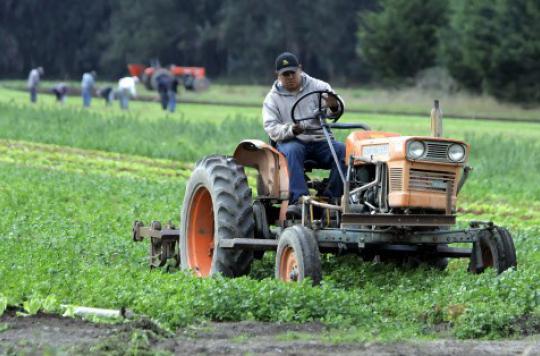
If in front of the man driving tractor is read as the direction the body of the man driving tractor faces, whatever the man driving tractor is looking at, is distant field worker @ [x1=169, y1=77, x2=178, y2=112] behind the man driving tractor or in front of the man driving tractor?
behind

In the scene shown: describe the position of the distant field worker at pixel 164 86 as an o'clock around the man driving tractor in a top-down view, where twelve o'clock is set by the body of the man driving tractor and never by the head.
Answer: The distant field worker is roughly at 7 o'clock from the man driving tractor.

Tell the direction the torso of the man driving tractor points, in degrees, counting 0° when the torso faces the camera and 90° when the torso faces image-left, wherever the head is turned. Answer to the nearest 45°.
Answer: approximately 315°

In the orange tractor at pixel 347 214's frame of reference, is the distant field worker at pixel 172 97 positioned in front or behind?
behind

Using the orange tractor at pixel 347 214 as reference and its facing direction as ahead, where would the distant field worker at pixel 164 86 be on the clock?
The distant field worker is roughly at 7 o'clock from the orange tractor.

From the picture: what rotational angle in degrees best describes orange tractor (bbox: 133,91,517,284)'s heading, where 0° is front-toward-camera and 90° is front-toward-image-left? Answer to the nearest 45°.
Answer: approximately 315°
